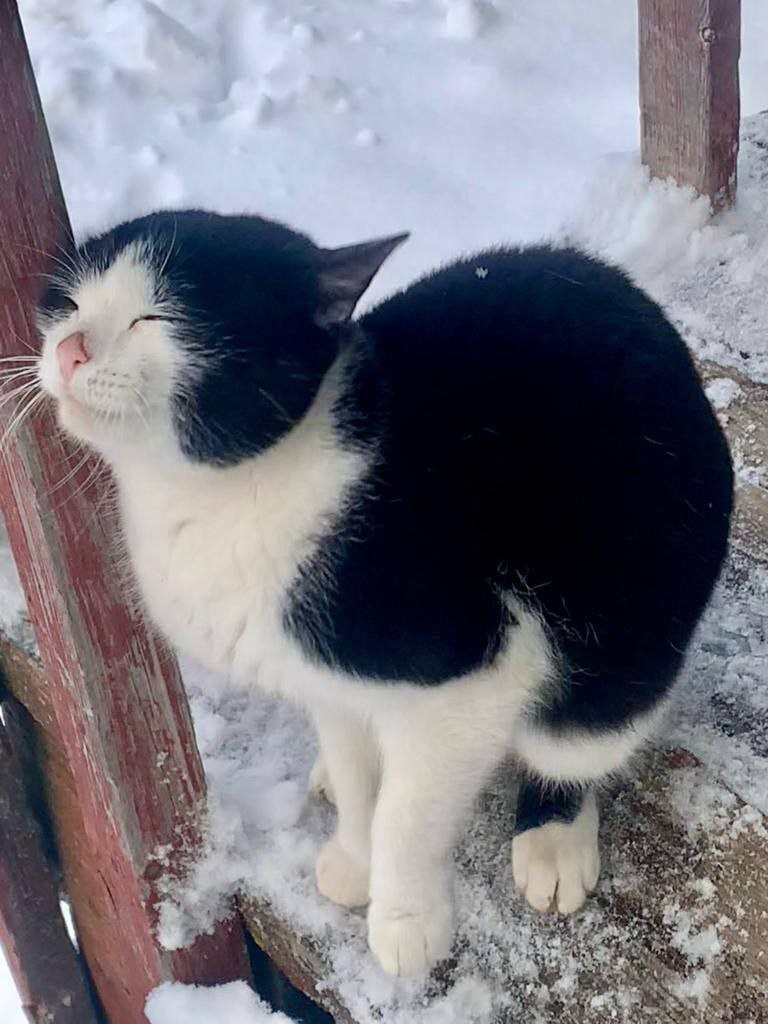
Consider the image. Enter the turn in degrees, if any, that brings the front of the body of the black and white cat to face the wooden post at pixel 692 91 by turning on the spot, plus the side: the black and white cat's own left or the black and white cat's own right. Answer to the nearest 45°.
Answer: approximately 180°

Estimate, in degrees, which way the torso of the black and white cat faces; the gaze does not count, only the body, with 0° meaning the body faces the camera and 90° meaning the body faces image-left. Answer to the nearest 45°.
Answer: approximately 45°
